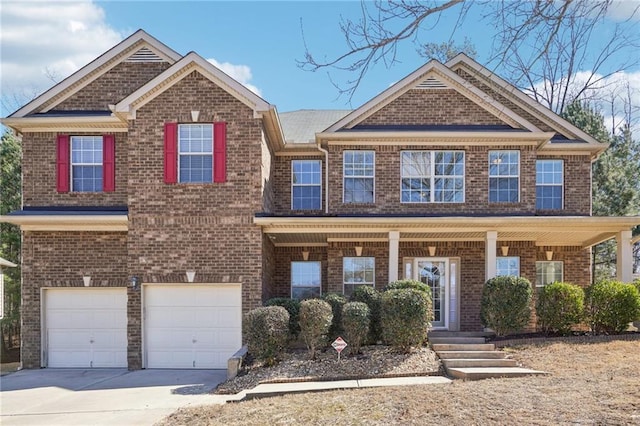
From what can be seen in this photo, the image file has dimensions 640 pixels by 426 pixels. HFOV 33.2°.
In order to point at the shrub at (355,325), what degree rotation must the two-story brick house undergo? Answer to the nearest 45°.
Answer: approximately 45° to its left

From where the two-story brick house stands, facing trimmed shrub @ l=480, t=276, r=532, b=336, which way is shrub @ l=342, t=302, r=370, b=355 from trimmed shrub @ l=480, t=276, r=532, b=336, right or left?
right

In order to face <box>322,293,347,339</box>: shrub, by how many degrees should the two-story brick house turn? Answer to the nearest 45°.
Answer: approximately 45° to its left

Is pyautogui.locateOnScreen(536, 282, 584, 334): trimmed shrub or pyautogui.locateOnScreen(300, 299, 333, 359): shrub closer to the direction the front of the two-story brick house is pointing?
the shrub

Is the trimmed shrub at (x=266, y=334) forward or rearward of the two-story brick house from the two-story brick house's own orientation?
forward

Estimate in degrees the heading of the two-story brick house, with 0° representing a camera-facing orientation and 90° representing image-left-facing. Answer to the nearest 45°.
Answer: approximately 0°
